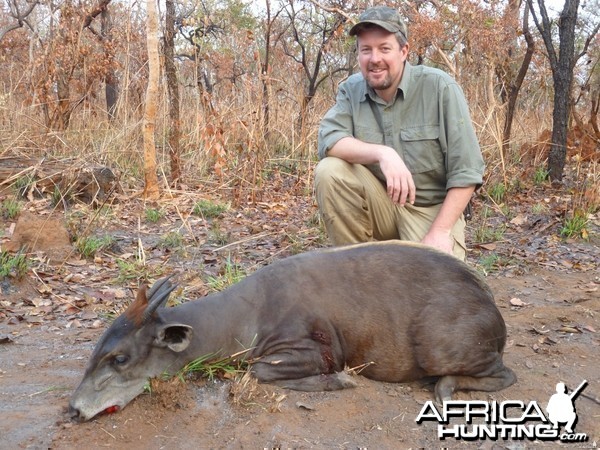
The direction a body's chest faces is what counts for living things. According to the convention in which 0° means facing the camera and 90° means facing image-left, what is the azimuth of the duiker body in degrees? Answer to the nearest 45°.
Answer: approximately 90°

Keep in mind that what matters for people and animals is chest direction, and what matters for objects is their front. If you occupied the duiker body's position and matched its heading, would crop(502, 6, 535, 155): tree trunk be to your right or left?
on your right

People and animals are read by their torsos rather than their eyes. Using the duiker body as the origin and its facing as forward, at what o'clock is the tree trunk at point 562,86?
The tree trunk is roughly at 4 o'clock from the duiker body.

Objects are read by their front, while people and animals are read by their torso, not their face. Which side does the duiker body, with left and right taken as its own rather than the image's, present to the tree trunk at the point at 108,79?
right

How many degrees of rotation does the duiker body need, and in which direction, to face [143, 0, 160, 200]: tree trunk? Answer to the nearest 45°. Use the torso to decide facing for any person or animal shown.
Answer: approximately 45° to its right

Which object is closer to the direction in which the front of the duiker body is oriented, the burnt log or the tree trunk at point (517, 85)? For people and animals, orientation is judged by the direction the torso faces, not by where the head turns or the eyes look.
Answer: the burnt log

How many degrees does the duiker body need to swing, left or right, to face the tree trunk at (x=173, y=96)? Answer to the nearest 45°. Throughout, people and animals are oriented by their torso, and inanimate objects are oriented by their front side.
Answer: approximately 90° to its right

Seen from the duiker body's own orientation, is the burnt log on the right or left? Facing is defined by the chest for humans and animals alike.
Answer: on its right

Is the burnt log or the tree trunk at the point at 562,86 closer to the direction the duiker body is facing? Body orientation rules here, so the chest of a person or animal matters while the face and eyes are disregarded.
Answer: the burnt log
